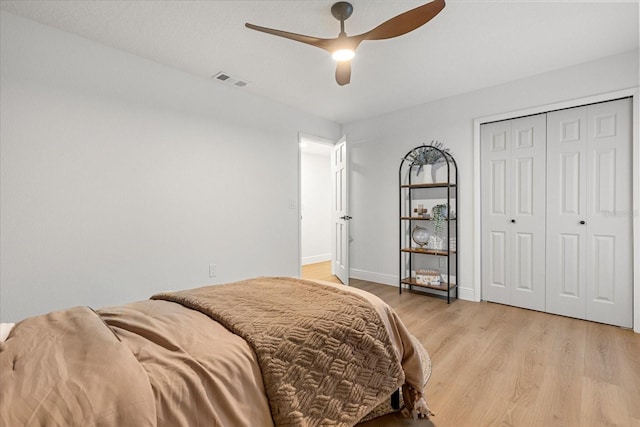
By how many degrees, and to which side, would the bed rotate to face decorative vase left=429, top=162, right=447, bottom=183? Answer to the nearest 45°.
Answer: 0° — it already faces it

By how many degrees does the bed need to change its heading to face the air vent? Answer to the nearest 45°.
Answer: approximately 45° to its left

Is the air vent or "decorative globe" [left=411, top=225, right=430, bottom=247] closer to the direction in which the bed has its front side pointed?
the decorative globe

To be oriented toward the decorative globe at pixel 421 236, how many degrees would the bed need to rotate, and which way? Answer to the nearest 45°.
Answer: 0° — it already faces it

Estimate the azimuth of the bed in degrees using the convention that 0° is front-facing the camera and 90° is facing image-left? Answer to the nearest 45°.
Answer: approximately 225°

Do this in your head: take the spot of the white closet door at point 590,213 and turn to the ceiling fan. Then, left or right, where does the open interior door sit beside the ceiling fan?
right
